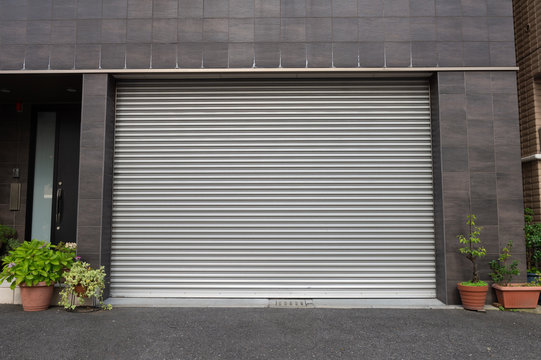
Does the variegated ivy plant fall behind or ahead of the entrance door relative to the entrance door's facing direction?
ahead

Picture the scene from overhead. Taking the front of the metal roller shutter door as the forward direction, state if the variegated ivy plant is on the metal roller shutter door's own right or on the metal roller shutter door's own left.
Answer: on the metal roller shutter door's own right

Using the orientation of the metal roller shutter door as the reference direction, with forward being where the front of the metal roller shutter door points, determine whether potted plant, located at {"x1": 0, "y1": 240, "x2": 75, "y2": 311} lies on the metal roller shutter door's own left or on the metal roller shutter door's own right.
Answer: on the metal roller shutter door's own right

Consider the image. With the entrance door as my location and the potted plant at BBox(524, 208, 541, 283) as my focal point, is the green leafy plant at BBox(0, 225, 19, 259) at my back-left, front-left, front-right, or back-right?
back-right

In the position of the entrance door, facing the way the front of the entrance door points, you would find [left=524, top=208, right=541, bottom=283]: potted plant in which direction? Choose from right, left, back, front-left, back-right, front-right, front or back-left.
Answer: front-left

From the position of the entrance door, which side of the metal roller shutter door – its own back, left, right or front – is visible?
right

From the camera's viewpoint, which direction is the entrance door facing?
toward the camera

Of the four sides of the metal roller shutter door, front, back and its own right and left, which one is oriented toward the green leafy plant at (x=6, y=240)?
right

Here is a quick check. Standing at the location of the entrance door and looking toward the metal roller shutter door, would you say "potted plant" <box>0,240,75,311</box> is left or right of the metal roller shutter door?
right

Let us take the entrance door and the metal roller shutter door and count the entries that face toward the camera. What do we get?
2

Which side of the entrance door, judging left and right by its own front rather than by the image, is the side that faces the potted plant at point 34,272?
front

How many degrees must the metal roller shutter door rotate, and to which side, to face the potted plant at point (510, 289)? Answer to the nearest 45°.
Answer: approximately 90° to its left
